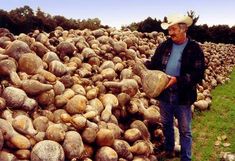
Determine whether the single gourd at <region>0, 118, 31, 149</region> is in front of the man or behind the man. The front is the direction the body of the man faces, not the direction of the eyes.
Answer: in front

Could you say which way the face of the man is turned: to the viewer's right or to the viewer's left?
to the viewer's left

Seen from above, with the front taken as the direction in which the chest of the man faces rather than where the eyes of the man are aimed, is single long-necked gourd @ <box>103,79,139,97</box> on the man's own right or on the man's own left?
on the man's own right
